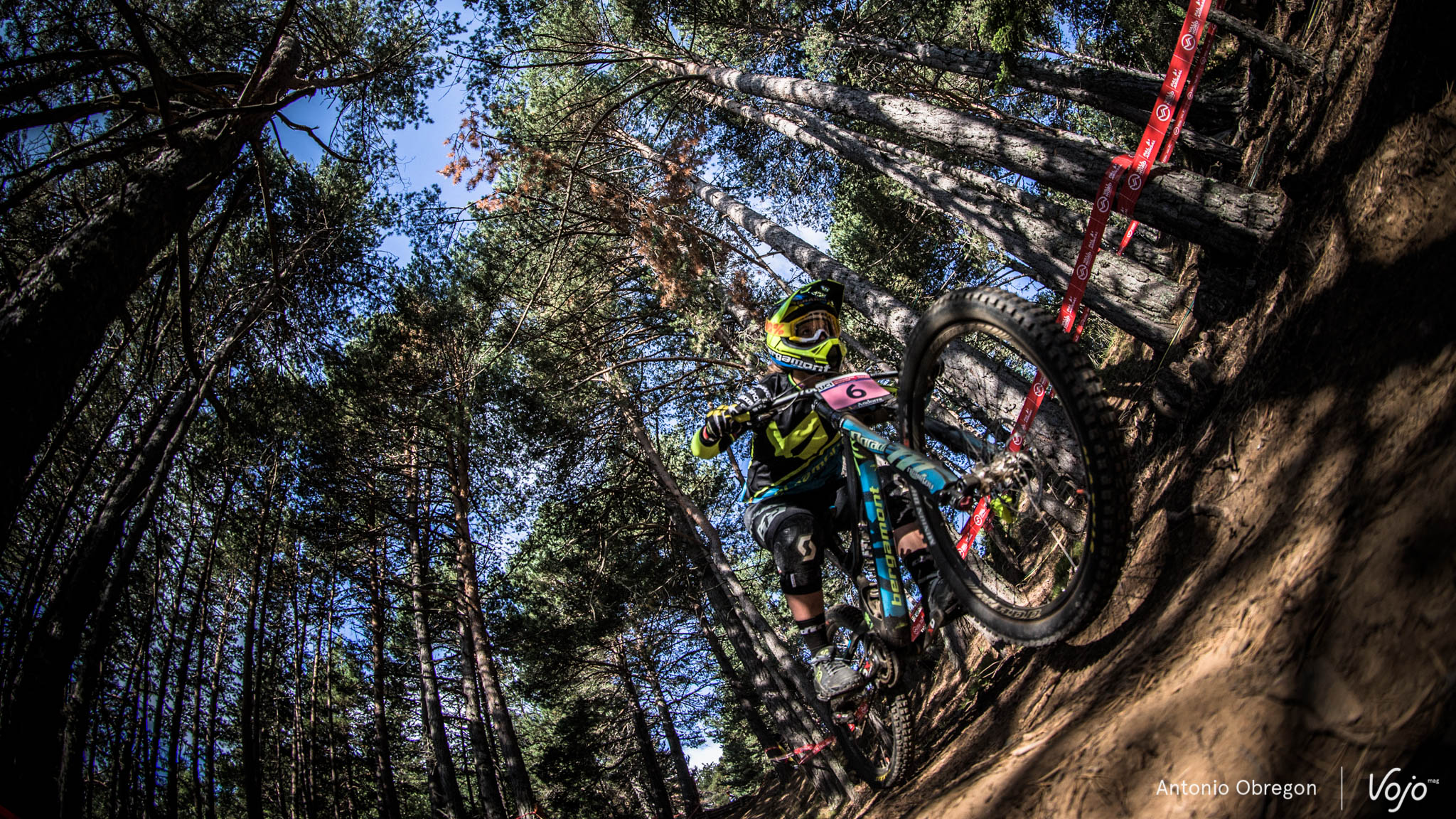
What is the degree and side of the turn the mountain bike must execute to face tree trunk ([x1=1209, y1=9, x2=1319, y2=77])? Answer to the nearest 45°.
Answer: approximately 45° to its left

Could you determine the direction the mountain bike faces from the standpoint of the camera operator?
facing the viewer and to the right of the viewer

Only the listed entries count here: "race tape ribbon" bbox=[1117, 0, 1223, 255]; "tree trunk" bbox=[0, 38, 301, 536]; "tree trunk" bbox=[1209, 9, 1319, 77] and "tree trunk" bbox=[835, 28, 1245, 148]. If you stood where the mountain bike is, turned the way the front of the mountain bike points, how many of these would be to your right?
1

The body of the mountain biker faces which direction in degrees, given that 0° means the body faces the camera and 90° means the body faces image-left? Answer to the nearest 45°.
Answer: approximately 315°

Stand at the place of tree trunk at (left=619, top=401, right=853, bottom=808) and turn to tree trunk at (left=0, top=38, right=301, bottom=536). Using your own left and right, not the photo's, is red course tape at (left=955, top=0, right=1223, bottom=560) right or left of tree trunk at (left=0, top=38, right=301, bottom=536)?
left

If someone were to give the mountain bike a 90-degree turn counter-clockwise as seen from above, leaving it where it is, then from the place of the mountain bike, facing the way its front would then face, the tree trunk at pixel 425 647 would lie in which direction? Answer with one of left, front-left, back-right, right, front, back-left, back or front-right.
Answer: left

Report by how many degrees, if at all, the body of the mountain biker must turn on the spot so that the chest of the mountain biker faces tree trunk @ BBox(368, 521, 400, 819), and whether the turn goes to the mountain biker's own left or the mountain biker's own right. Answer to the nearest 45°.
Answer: approximately 180°

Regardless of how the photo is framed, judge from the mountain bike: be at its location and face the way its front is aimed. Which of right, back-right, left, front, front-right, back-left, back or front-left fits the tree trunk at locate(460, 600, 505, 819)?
back

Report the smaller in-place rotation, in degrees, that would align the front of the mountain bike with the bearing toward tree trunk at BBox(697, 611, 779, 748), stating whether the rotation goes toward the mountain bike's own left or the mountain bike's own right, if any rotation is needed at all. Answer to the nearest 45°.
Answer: approximately 180°

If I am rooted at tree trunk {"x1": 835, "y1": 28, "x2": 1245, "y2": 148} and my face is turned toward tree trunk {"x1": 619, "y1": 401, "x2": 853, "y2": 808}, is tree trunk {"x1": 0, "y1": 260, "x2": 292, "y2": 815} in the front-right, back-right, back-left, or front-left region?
front-left

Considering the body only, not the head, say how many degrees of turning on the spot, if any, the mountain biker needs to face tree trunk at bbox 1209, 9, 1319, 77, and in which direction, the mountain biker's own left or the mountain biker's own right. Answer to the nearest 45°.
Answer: approximately 45° to the mountain biker's own left

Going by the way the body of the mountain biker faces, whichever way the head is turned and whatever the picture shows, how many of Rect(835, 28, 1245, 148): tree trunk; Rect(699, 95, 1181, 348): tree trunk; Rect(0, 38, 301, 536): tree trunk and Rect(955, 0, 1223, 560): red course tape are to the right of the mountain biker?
1

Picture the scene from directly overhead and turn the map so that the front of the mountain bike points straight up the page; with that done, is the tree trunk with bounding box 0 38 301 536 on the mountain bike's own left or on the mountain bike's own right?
on the mountain bike's own right

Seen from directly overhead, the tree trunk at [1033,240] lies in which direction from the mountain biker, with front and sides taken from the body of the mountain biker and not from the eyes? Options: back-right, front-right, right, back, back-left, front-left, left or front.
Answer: left

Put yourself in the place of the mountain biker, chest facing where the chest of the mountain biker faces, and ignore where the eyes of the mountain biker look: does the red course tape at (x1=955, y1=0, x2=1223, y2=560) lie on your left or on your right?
on your left

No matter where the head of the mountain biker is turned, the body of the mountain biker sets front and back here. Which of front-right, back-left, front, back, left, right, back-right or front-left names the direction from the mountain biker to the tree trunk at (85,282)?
right

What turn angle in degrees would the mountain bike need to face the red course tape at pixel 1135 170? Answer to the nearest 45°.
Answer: approximately 45° to its left
